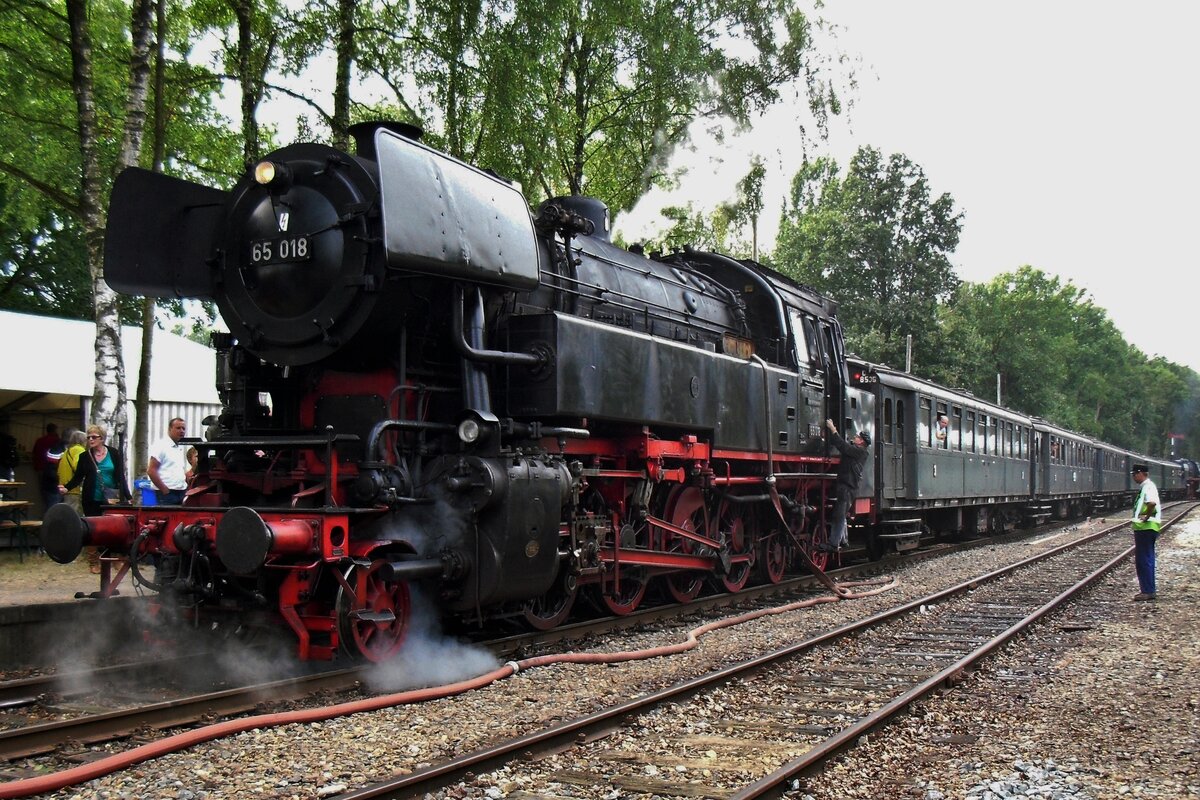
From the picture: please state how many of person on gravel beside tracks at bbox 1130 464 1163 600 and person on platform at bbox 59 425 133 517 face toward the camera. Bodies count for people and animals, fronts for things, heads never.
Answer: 1

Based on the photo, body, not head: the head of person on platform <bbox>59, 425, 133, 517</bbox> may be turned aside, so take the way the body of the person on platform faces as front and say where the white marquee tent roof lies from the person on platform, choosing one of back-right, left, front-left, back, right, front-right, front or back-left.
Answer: back

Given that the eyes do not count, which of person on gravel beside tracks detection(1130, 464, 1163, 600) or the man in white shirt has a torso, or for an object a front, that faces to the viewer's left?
the person on gravel beside tracks

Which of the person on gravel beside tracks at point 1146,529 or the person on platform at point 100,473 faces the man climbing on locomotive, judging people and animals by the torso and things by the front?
the person on gravel beside tracks at point 1146,529

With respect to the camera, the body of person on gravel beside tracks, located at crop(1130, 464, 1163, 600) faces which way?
to the viewer's left

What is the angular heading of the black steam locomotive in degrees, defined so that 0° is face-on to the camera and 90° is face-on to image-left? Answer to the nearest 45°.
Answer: approximately 45°

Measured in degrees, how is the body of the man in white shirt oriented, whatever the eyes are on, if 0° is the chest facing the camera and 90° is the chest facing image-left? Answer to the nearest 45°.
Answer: approximately 315°

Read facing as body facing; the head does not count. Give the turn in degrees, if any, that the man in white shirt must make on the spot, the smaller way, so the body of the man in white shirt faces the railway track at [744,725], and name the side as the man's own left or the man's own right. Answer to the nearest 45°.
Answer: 0° — they already face it

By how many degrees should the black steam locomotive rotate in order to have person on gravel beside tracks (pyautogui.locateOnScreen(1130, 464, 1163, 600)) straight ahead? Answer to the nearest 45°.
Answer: approximately 180°
